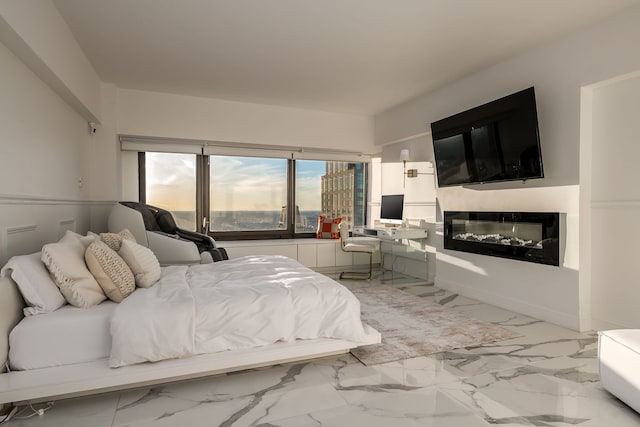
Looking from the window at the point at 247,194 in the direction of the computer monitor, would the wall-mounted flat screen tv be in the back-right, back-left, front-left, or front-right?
front-right

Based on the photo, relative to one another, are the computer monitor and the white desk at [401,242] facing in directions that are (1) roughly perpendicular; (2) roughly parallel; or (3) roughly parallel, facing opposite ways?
roughly parallel

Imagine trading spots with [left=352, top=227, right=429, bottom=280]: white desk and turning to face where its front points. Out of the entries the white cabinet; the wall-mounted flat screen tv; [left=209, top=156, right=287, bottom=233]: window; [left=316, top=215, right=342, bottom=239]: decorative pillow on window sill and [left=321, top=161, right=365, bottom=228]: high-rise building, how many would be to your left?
1

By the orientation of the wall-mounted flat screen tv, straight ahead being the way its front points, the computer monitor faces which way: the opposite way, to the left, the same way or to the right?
the same way

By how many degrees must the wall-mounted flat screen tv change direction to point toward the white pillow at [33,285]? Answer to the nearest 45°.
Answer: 0° — it already faces it

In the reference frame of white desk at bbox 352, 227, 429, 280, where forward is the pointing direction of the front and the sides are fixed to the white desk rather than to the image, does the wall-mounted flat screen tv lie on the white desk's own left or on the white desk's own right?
on the white desk's own left

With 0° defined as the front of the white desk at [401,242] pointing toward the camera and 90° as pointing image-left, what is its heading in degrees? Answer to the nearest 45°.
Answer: approximately 45°

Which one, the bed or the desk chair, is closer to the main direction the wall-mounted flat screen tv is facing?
the bed

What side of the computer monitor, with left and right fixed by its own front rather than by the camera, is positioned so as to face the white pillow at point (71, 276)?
front

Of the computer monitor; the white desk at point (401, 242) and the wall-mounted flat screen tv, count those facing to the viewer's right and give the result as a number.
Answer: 0

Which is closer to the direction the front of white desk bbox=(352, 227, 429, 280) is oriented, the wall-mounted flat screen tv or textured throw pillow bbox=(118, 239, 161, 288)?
the textured throw pillow

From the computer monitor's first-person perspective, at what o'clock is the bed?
The bed is roughly at 11 o'clock from the computer monitor.

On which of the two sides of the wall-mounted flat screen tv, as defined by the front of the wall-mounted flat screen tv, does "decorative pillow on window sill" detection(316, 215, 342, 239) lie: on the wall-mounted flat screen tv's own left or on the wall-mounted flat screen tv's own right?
on the wall-mounted flat screen tv's own right

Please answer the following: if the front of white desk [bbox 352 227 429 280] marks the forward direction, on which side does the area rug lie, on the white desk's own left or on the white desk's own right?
on the white desk's own left

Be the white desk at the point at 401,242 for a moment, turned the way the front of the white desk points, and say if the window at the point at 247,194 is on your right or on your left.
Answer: on your right

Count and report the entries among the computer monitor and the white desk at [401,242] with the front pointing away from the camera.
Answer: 0

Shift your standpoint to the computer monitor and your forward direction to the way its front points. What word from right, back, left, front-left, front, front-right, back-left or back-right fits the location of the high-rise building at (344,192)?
right

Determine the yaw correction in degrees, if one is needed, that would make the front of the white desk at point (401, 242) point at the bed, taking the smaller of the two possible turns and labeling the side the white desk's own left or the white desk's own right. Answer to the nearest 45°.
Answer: approximately 45° to the white desk's own left
